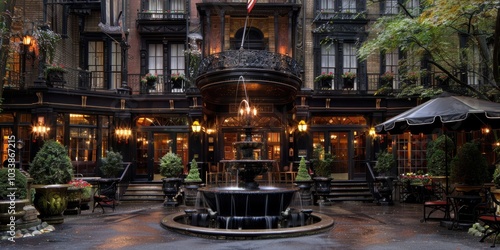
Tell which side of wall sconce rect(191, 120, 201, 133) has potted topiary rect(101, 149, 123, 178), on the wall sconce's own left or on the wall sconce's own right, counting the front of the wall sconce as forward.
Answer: on the wall sconce's own right

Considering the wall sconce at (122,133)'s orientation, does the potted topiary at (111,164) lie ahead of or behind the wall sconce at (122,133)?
ahead

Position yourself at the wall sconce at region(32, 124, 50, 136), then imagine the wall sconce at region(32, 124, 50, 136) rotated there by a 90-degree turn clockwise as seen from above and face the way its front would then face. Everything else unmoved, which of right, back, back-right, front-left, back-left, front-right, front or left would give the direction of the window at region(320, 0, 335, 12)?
back

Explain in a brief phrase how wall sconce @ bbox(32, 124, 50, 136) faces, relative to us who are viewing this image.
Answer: facing the viewer

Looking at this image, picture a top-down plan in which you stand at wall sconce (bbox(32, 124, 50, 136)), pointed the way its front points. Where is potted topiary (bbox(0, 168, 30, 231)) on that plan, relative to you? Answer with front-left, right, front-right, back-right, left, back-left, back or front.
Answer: front

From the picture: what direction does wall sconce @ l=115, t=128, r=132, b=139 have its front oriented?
toward the camera

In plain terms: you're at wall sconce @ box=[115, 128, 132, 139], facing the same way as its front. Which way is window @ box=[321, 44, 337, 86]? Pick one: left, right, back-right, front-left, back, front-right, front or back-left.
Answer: left

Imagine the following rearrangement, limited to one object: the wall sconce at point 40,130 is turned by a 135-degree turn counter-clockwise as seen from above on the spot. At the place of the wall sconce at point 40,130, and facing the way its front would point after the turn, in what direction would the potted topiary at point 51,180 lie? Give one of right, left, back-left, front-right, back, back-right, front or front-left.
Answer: back-right

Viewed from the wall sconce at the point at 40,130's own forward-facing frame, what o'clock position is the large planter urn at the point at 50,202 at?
The large planter urn is roughly at 12 o'clock from the wall sconce.

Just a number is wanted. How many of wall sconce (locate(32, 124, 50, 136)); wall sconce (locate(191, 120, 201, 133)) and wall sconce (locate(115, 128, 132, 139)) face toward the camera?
3
